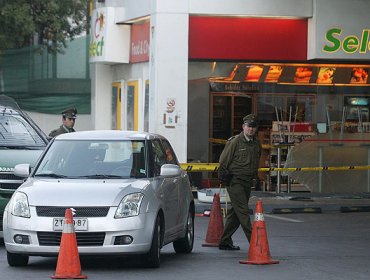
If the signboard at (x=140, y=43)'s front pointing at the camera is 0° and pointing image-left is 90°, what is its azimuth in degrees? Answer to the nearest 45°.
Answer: approximately 45°

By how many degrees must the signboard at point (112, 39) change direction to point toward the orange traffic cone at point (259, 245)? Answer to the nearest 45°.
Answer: approximately 45° to its left

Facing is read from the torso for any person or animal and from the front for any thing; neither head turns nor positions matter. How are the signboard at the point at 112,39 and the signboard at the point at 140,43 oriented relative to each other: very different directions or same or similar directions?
same or similar directions

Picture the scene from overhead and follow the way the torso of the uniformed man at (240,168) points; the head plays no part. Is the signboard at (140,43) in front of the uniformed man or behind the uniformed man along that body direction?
behind

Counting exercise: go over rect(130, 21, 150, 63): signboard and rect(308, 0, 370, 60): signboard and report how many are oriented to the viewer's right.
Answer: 0

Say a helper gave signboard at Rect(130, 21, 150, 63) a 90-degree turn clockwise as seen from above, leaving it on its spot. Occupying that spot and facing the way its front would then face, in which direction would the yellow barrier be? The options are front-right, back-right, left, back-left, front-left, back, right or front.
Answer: back

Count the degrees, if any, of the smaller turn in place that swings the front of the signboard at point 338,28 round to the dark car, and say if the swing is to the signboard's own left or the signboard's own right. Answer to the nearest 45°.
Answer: approximately 45° to the signboard's own right

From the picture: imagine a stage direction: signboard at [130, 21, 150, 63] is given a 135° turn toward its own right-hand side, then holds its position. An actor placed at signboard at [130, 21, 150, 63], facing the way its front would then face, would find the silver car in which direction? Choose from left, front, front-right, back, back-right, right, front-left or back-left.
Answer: back

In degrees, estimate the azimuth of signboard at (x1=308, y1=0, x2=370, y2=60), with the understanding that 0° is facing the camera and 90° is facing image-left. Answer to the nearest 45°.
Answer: approximately 0°

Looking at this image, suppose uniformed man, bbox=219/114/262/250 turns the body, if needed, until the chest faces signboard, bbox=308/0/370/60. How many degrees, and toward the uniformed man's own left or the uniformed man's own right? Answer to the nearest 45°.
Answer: approximately 135° to the uniformed man's own left

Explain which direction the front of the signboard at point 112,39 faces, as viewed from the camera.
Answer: facing the viewer and to the left of the viewer

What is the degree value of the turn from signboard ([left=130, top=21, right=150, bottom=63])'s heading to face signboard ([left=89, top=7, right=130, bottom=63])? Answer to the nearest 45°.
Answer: approximately 90° to its right
